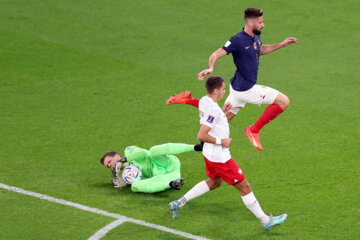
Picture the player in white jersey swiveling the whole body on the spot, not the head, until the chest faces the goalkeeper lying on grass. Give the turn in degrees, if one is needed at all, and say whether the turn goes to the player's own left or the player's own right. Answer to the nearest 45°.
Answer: approximately 135° to the player's own left

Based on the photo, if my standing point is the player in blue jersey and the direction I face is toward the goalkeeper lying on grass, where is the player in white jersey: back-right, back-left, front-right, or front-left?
front-left

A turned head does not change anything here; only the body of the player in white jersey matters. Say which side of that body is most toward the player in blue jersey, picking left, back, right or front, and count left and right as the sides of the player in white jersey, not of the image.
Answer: left

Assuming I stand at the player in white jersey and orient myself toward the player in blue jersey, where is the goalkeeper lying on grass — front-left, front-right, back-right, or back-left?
front-left

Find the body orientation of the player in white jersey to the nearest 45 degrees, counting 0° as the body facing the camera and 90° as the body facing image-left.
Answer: approximately 270°

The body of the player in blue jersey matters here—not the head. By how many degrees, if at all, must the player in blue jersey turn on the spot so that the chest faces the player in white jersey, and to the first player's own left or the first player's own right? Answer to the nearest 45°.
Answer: approximately 45° to the first player's own right

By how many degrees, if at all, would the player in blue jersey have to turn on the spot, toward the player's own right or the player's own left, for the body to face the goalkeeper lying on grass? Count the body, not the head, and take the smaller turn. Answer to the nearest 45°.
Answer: approximately 90° to the player's own right

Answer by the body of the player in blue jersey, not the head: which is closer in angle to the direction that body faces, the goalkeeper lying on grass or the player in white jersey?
the player in white jersey
